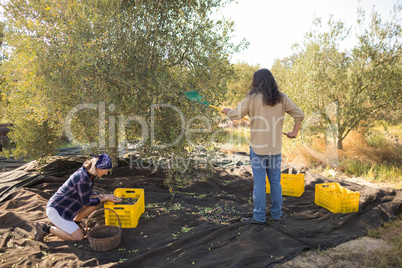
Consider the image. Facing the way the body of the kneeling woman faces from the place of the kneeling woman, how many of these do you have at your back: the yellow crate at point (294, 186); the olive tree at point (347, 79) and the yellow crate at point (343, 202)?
0

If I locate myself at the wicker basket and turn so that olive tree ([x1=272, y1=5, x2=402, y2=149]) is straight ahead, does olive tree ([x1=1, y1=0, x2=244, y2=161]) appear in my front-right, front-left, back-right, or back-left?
front-left

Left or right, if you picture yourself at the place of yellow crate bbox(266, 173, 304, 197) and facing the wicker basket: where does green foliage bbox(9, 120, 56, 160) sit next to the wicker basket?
right

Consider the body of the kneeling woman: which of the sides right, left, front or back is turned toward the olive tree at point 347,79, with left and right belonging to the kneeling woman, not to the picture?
front

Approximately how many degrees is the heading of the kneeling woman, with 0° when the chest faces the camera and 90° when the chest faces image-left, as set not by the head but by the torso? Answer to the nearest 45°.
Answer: approximately 270°

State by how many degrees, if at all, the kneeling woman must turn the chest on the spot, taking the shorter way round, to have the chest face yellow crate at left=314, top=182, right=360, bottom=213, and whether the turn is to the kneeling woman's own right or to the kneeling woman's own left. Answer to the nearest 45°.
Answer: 0° — they already face it

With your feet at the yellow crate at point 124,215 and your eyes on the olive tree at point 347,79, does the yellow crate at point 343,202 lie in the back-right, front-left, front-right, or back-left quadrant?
front-right

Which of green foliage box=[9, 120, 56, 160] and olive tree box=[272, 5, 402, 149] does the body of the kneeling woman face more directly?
the olive tree

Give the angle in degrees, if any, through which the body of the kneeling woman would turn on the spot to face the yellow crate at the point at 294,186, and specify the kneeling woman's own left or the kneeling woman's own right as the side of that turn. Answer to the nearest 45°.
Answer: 0° — they already face it

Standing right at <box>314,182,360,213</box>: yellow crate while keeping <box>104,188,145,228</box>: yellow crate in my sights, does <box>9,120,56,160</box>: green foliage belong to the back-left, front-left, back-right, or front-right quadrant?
front-right

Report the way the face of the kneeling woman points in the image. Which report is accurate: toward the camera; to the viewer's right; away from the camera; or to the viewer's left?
to the viewer's right

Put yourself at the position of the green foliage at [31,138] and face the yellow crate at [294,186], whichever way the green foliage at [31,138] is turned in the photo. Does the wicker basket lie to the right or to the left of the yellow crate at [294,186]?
right

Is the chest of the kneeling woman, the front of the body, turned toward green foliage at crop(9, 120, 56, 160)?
no
